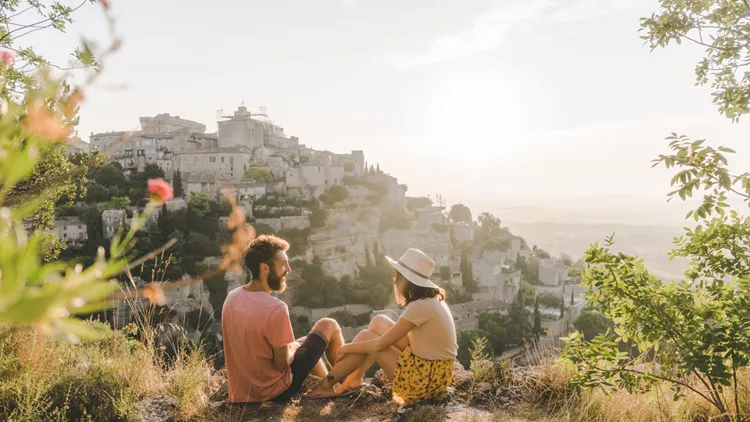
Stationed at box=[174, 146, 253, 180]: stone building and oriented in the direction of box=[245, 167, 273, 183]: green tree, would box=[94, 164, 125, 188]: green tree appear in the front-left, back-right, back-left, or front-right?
back-right

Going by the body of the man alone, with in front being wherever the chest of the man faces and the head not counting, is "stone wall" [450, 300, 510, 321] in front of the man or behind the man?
in front

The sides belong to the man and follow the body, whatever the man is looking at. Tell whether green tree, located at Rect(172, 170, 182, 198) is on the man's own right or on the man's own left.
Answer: on the man's own left

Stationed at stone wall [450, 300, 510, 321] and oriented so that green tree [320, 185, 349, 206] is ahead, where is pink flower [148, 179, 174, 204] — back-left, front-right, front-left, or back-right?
back-left

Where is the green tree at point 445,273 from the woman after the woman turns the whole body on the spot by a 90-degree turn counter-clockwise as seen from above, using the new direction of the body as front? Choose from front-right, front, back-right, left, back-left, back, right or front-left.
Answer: back-right

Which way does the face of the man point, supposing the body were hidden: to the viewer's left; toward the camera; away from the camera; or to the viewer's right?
to the viewer's right

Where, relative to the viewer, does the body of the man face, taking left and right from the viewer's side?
facing away from the viewer and to the right of the viewer

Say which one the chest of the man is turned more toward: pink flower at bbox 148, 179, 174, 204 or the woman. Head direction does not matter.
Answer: the woman

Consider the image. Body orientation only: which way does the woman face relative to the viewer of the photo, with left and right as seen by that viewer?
facing away from the viewer and to the left of the viewer

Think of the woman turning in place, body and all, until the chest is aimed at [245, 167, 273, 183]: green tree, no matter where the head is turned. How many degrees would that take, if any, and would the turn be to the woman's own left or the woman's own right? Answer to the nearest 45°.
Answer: approximately 45° to the woman's own right

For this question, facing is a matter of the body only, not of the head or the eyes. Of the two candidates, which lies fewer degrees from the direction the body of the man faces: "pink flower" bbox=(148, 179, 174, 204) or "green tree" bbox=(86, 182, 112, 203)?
the green tree
